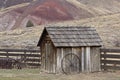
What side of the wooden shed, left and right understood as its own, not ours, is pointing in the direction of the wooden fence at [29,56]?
right

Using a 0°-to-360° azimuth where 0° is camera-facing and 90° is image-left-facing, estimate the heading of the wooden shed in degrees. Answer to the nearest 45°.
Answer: approximately 45°

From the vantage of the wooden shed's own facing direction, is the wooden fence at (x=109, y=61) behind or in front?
behind
